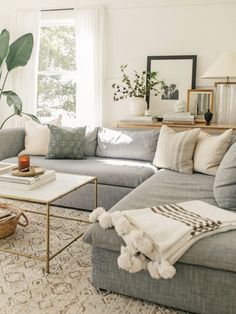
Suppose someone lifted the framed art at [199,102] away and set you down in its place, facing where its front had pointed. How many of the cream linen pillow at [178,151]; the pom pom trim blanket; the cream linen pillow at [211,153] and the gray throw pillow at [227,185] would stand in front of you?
4

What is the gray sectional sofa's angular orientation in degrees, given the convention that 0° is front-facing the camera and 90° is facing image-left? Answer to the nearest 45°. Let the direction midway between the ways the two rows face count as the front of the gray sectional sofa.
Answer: approximately 45°

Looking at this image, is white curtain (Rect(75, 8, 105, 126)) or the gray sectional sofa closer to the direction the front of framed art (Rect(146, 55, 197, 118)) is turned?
the gray sectional sofa

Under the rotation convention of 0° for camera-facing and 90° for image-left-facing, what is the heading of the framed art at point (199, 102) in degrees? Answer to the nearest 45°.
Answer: approximately 0°

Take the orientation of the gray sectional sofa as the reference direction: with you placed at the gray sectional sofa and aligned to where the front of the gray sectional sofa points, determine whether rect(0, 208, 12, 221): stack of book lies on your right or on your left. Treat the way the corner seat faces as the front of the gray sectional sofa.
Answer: on your right

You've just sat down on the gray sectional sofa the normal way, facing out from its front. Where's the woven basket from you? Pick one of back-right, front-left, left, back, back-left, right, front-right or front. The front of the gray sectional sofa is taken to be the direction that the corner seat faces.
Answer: front

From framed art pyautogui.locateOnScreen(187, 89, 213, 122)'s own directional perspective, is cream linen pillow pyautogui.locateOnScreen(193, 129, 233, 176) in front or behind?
in front

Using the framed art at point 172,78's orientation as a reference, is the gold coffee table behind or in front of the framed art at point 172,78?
in front
